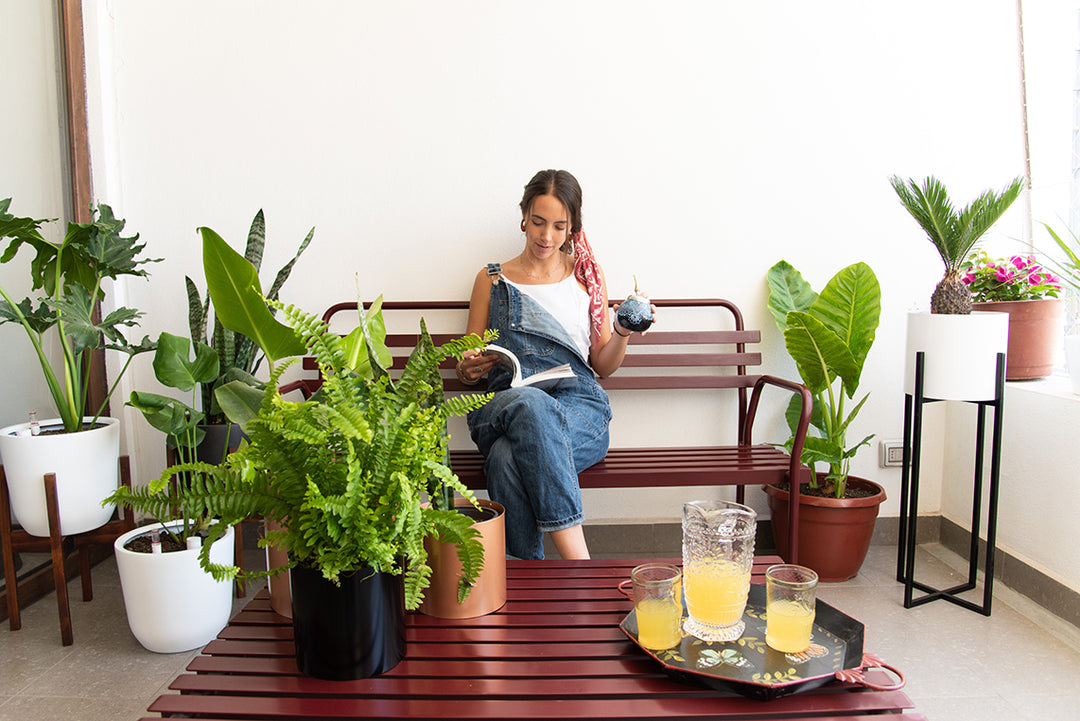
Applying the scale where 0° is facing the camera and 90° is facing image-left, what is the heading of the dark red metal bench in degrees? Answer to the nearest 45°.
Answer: approximately 0°

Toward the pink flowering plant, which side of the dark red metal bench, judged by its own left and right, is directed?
left

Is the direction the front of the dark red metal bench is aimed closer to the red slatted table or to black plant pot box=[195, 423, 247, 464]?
the red slatted table

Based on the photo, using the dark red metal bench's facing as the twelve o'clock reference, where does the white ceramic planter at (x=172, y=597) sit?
The white ceramic planter is roughly at 2 o'clock from the dark red metal bench.

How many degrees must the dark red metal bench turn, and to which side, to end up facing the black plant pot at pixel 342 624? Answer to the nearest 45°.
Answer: approximately 45° to its right

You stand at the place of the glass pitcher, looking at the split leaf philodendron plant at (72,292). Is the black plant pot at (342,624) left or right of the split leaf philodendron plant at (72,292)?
left

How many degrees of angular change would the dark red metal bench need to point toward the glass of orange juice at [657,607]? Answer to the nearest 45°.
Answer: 0° — it already faces it

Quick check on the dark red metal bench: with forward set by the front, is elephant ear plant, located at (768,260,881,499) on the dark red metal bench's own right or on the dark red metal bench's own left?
on the dark red metal bench's own left

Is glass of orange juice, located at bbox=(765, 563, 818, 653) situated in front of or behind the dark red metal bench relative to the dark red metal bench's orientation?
in front

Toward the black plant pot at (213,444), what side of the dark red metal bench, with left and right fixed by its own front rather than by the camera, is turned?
right

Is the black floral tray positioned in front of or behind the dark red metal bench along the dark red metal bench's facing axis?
in front

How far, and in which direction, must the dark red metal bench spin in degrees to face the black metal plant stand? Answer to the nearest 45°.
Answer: approximately 45° to its left

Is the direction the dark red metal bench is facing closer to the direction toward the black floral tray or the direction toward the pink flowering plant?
the black floral tray

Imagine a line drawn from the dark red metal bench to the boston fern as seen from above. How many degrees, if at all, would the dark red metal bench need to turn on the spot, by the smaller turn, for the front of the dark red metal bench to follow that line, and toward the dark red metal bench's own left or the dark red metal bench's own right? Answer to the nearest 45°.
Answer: approximately 45° to the dark red metal bench's own right

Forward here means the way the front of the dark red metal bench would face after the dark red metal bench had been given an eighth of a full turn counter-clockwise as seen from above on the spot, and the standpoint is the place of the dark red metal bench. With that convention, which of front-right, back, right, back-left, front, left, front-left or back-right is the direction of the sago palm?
front

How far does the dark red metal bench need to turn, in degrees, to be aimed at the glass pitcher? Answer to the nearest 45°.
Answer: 0° — it already faces it

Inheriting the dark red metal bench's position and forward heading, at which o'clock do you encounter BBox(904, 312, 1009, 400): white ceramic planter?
The white ceramic planter is roughly at 10 o'clock from the dark red metal bench.
